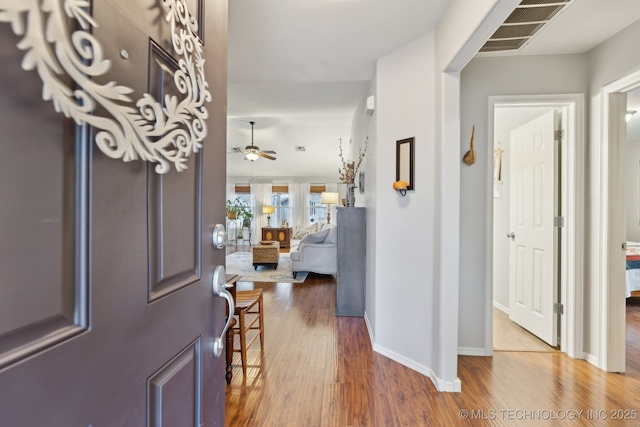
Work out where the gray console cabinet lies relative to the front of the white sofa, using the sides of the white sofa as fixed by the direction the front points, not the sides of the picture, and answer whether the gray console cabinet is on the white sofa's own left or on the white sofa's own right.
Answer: on the white sofa's own left

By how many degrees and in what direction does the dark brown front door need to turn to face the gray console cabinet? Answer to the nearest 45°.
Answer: approximately 90° to its left

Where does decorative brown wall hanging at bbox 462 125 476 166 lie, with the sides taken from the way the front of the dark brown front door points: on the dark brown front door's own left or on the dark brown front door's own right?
on the dark brown front door's own left

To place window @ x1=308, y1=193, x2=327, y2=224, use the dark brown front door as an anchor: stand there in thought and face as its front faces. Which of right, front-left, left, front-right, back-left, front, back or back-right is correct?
left

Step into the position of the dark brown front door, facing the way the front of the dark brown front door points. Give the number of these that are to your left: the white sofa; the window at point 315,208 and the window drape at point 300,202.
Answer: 3

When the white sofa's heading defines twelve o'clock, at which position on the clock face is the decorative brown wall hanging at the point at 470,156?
The decorative brown wall hanging is roughly at 8 o'clock from the white sofa.

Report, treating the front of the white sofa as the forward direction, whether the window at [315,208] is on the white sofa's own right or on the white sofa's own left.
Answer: on the white sofa's own right

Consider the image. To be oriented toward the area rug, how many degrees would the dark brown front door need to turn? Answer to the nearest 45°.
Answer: approximately 90° to its left

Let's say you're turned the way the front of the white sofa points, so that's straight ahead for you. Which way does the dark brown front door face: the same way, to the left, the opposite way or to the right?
the opposite way

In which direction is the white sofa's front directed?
to the viewer's left

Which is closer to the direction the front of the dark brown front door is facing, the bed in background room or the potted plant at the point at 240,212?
the bed in background room
